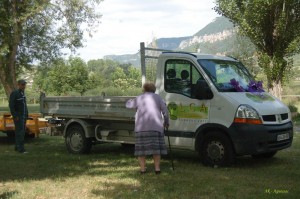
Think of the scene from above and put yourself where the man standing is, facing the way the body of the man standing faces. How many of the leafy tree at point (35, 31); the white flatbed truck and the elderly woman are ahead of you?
2

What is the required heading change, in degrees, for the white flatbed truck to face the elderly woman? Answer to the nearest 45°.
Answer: approximately 90° to its right

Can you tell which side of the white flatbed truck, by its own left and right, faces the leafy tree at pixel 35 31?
back

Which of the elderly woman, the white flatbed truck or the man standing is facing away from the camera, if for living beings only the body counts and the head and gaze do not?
the elderly woman

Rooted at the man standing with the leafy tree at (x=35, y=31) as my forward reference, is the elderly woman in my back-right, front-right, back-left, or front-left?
back-right

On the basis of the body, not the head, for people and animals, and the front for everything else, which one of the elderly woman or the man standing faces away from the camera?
the elderly woman

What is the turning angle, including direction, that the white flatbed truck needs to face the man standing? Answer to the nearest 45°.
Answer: approximately 180°

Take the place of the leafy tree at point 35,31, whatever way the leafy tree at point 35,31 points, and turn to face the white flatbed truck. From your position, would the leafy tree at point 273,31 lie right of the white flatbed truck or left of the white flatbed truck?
left

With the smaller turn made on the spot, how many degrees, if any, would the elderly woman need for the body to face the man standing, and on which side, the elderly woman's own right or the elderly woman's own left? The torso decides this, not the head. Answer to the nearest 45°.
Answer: approximately 45° to the elderly woman's own left

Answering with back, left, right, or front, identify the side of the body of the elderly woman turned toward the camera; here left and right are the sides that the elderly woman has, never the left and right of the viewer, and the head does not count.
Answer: back

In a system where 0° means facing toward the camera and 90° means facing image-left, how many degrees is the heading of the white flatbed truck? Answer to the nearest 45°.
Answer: approximately 315°
